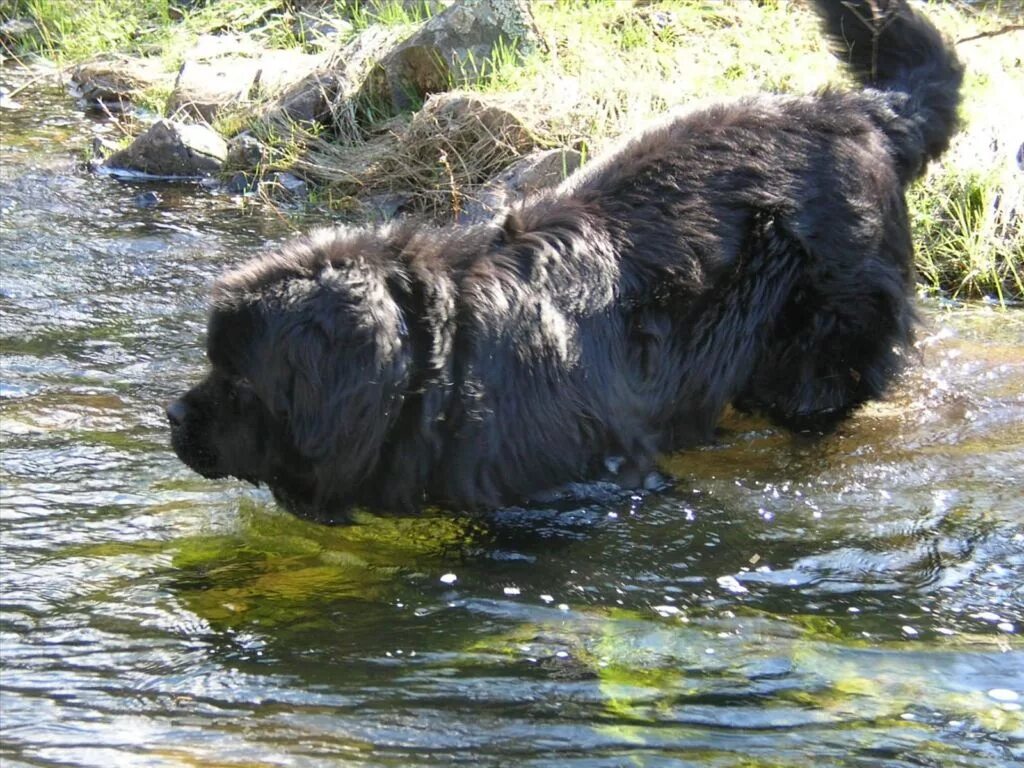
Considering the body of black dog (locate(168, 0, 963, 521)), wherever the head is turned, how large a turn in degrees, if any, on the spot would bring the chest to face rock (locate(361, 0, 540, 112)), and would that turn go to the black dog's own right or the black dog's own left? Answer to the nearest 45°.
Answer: approximately 90° to the black dog's own right

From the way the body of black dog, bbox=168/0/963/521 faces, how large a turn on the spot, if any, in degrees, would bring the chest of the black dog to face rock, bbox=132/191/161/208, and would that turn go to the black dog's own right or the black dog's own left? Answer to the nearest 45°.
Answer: approximately 45° to the black dog's own right

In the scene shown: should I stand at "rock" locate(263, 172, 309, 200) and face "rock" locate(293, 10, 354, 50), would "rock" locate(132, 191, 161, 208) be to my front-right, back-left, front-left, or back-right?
back-left

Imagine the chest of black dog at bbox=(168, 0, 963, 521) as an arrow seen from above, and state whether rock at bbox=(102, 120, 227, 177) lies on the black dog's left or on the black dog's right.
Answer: on the black dog's right

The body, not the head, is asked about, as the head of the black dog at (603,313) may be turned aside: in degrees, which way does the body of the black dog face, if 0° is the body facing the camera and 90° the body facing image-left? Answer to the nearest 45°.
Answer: approximately 90°

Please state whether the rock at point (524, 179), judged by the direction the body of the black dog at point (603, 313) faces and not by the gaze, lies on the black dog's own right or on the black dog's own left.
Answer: on the black dog's own right

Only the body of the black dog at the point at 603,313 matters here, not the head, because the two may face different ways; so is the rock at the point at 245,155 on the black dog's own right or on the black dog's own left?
on the black dog's own right
